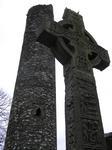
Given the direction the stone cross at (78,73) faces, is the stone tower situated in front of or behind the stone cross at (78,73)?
behind

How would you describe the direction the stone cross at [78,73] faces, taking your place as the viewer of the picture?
facing the viewer and to the right of the viewer
